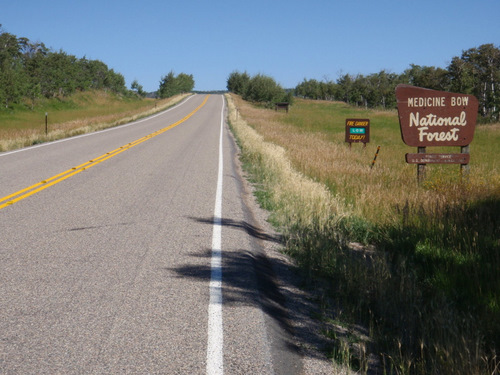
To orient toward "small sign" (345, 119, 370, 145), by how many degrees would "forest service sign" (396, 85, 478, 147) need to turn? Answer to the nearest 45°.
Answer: approximately 180°

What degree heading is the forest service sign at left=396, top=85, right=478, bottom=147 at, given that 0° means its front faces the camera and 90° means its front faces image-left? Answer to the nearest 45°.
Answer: approximately 0°

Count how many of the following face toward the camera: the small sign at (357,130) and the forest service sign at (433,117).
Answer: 2

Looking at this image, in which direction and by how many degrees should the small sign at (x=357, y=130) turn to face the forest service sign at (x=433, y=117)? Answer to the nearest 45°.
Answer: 0° — it already faces it

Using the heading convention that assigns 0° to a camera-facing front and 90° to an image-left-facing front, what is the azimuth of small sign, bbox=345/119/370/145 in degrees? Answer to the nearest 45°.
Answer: approximately 0°
